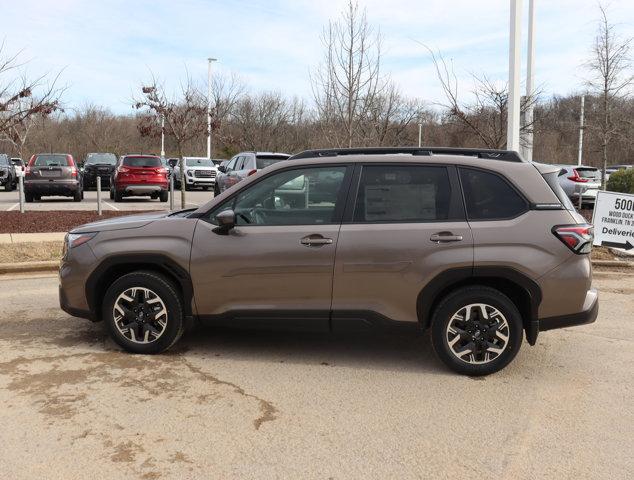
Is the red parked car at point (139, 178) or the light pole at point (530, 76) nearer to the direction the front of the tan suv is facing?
the red parked car

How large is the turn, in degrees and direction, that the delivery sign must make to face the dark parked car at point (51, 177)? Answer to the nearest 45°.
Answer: approximately 90° to its right

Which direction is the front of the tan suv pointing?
to the viewer's left

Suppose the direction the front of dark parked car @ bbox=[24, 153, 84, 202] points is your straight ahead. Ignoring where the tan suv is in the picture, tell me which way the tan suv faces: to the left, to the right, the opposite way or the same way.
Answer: to the left

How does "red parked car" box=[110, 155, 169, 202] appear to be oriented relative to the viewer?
away from the camera

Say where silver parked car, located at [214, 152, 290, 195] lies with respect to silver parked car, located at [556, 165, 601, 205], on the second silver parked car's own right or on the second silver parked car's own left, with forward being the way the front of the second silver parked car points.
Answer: on the second silver parked car's own left

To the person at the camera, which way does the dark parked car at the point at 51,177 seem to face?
facing away from the viewer

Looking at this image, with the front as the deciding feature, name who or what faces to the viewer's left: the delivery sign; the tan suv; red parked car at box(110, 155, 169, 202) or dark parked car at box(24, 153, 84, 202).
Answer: the tan suv

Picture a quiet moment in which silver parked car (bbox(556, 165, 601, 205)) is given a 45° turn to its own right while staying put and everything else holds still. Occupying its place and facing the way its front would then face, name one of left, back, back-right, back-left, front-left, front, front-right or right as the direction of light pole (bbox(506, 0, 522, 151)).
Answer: back

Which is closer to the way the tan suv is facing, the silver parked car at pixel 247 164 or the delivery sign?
the silver parked car

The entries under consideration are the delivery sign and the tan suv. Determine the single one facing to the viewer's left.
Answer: the tan suv

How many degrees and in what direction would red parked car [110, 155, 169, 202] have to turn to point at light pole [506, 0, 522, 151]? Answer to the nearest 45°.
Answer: approximately 135° to its right

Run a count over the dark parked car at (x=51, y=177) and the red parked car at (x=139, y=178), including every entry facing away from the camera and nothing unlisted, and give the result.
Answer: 2
